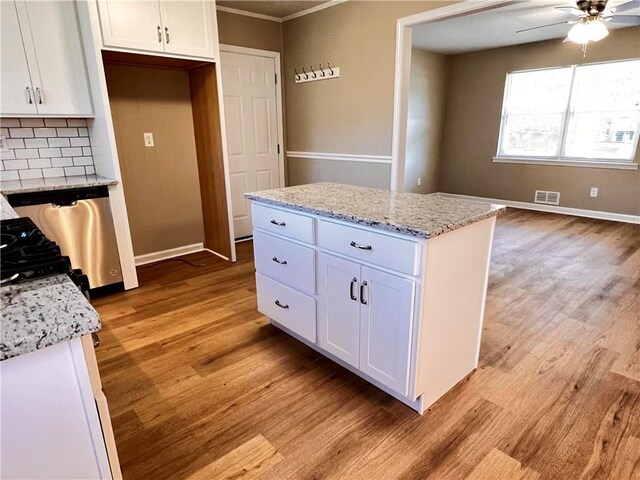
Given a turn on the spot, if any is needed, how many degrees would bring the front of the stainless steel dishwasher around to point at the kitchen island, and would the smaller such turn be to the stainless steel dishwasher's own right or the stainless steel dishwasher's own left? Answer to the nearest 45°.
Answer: approximately 45° to the stainless steel dishwasher's own left

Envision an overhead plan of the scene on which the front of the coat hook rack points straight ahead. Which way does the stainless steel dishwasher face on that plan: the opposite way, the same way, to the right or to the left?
to the left

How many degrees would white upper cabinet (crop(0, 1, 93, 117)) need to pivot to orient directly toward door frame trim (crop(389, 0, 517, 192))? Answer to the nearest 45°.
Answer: approximately 90° to its left

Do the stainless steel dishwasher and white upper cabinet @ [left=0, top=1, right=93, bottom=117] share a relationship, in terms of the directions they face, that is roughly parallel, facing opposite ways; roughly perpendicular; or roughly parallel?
roughly parallel

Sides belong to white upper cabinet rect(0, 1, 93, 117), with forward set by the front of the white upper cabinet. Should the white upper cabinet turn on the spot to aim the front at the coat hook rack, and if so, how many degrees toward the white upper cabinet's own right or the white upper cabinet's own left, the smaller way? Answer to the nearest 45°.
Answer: approximately 90° to the white upper cabinet's own left

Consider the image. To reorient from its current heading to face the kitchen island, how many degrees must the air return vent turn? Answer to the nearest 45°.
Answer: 0° — it already faces it

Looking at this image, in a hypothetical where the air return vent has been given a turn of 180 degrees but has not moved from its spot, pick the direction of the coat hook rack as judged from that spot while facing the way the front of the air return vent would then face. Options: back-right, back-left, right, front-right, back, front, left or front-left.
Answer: back-left

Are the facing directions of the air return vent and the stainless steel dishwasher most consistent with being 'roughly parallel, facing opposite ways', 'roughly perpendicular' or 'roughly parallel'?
roughly perpendicular

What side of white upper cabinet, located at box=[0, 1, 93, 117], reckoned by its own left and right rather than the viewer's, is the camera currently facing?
front

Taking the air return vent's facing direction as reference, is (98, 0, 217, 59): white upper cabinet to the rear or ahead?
ahead

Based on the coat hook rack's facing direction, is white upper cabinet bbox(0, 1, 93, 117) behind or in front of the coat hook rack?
in front

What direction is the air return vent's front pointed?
toward the camera

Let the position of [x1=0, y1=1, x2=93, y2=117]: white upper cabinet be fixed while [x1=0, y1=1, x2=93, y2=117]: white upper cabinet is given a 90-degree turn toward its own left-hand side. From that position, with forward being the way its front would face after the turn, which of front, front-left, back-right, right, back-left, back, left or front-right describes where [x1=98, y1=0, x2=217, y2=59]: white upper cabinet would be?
front

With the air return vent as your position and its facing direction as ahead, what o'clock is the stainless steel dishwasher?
The stainless steel dishwasher is roughly at 1 o'clock from the air return vent.

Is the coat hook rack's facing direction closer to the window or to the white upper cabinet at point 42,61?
the white upper cabinet

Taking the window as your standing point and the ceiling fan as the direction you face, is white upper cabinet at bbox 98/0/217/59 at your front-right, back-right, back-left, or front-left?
front-right
